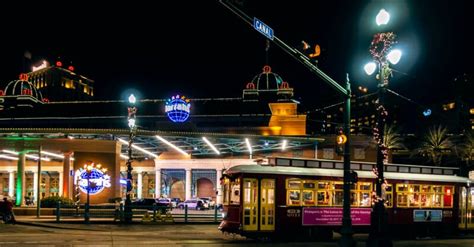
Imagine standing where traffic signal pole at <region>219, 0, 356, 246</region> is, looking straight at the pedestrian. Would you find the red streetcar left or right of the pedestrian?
right

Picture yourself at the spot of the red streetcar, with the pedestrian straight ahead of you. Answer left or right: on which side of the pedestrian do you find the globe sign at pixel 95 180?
right
